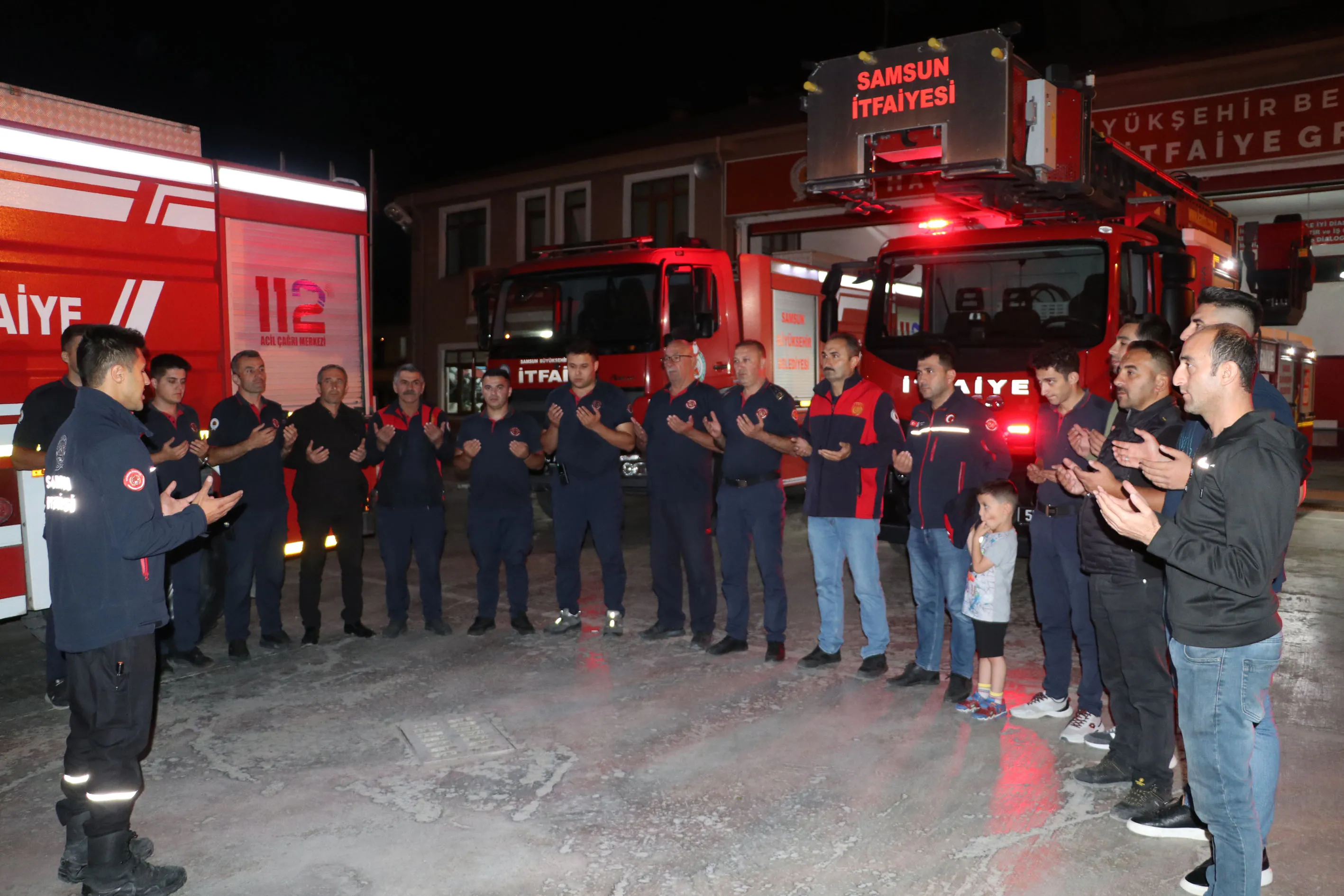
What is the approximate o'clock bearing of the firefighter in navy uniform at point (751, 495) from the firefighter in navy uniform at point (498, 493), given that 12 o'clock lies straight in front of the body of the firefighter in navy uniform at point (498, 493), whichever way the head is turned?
the firefighter in navy uniform at point (751, 495) is roughly at 10 o'clock from the firefighter in navy uniform at point (498, 493).

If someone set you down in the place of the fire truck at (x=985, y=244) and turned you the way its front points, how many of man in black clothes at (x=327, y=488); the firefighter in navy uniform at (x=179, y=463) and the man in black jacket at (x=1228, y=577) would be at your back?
0

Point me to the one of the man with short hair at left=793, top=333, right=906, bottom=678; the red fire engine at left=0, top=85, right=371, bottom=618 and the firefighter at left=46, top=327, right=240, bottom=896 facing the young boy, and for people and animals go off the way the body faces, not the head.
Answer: the firefighter

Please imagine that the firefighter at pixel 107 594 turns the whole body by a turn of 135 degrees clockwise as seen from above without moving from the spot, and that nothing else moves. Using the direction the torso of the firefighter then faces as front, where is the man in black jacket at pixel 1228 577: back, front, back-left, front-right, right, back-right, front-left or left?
left

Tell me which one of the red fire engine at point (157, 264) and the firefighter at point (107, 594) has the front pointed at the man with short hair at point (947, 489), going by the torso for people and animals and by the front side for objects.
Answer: the firefighter

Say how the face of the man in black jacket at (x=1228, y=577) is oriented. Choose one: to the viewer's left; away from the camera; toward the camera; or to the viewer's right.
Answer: to the viewer's left

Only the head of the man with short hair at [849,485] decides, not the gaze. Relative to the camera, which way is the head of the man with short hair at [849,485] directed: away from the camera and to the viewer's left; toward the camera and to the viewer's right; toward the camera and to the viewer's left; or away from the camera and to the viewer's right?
toward the camera and to the viewer's left

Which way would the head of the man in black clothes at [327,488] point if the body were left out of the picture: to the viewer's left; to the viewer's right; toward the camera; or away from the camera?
toward the camera

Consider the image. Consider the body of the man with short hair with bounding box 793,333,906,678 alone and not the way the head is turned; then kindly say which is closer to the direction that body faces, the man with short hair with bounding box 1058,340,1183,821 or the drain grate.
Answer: the drain grate

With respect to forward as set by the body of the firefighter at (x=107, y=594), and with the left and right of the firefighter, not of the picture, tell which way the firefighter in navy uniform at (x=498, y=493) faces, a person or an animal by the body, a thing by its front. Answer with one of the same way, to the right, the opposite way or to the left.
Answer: to the right

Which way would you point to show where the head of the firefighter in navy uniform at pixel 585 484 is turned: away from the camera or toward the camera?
toward the camera

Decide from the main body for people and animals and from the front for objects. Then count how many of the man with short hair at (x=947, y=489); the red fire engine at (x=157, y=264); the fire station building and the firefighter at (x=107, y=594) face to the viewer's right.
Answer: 1

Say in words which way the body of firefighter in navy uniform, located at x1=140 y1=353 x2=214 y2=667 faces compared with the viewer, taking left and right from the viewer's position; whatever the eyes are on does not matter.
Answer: facing the viewer and to the right of the viewer

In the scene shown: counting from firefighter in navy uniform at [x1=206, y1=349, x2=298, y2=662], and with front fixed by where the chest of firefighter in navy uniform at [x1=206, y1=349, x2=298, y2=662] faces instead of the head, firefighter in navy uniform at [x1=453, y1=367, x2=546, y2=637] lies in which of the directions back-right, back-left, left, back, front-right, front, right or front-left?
front-left

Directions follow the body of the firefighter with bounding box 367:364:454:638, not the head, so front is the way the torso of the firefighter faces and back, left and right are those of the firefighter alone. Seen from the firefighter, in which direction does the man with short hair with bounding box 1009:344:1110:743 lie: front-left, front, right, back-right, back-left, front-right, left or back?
front-left

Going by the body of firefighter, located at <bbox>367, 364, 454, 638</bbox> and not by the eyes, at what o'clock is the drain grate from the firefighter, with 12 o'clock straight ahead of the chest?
The drain grate is roughly at 12 o'clock from the firefighter.

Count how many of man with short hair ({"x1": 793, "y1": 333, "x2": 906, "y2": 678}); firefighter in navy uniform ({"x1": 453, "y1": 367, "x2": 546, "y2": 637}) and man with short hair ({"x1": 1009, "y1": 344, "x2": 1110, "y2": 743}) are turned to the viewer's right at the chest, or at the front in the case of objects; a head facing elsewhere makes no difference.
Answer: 0

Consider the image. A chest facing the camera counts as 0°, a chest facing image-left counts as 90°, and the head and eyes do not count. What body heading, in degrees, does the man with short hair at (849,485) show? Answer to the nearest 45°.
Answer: approximately 45°

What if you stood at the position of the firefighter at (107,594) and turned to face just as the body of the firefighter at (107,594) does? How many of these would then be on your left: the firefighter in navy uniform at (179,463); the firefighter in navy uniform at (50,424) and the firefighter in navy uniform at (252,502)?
3

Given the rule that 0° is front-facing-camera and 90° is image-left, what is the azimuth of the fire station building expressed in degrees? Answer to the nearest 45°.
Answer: approximately 45°
